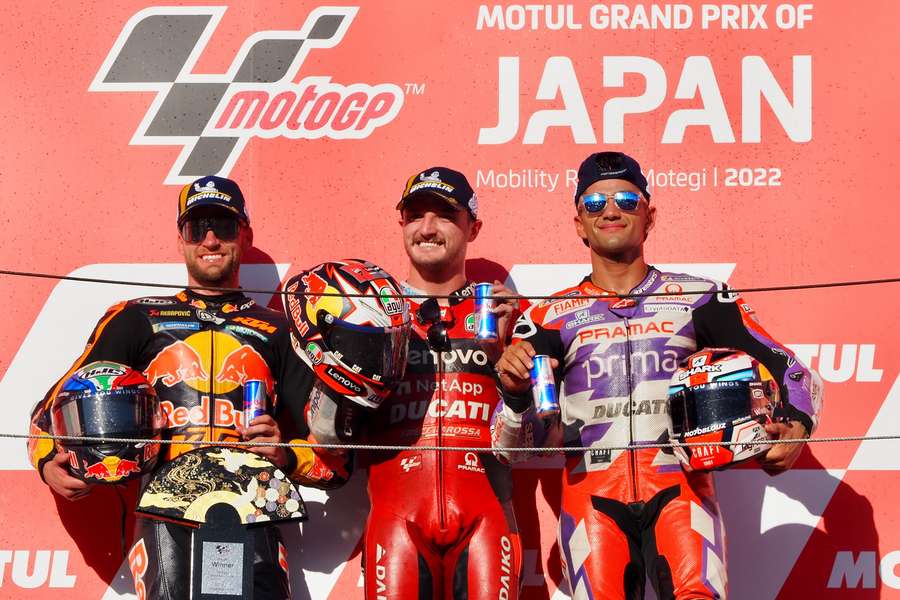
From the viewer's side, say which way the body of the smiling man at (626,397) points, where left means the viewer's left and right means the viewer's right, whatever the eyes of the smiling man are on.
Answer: facing the viewer

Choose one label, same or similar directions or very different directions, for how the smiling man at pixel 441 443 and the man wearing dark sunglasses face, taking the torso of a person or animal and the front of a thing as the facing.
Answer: same or similar directions

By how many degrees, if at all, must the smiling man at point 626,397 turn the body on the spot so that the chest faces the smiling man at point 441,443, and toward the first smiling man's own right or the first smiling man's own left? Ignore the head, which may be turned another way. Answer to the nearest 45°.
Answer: approximately 90° to the first smiling man's own right

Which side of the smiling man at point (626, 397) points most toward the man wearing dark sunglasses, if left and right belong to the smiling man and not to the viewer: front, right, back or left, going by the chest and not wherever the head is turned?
right

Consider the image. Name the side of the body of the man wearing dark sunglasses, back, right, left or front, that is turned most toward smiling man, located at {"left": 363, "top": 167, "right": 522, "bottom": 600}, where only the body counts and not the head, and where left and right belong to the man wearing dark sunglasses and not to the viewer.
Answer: left

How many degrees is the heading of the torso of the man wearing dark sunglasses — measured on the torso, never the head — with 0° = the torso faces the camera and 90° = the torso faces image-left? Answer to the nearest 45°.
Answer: approximately 0°

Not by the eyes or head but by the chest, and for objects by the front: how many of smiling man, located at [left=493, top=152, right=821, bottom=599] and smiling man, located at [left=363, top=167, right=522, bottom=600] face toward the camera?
2

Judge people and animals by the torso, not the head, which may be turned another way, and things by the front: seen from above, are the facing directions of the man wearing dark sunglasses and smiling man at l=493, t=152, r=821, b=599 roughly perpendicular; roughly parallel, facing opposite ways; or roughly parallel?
roughly parallel

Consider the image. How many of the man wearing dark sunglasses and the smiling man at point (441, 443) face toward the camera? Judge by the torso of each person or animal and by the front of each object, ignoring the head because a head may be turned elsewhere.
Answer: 2

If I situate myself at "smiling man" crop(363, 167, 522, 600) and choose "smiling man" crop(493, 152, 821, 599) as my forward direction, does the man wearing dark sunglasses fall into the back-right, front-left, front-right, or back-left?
back-right

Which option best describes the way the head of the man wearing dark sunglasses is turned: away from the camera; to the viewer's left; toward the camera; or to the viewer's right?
toward the camera

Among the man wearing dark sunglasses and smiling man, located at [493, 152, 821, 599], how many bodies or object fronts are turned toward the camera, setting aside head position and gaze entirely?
2

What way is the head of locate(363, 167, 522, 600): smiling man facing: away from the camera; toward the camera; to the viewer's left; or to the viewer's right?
toward the camera
